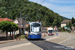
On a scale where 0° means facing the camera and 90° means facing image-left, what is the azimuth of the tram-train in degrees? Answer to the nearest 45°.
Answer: approximately 0°
